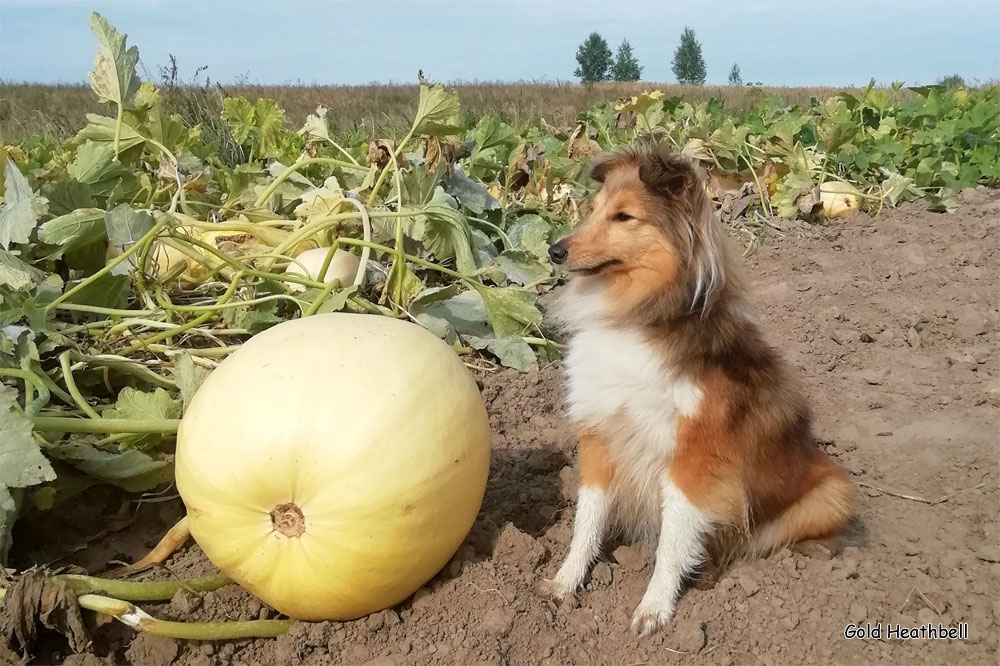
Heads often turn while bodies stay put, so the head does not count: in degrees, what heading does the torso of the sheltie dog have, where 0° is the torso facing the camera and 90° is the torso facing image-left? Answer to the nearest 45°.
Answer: approximately 45°

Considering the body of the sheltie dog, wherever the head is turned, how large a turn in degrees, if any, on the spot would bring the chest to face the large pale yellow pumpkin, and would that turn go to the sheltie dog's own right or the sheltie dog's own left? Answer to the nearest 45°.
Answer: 0° — it already faces it

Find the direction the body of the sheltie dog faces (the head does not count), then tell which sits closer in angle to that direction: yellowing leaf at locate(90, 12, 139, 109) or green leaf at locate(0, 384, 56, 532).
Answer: the green leaf

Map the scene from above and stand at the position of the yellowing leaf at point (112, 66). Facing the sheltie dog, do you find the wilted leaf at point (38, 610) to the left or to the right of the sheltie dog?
right

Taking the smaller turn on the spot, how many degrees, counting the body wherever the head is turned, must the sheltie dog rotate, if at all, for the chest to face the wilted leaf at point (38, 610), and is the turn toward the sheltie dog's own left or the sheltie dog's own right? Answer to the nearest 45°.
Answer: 0° — it already faces it

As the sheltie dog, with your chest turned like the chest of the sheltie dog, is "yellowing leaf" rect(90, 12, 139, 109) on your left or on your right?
on your right

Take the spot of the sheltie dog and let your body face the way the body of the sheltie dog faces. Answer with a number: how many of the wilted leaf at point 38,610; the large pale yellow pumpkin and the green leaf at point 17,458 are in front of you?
3

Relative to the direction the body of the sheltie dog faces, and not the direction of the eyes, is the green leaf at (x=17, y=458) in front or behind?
in front

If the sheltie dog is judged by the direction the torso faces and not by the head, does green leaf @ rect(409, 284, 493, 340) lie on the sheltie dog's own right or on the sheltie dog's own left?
on the sheltie dog's own right
